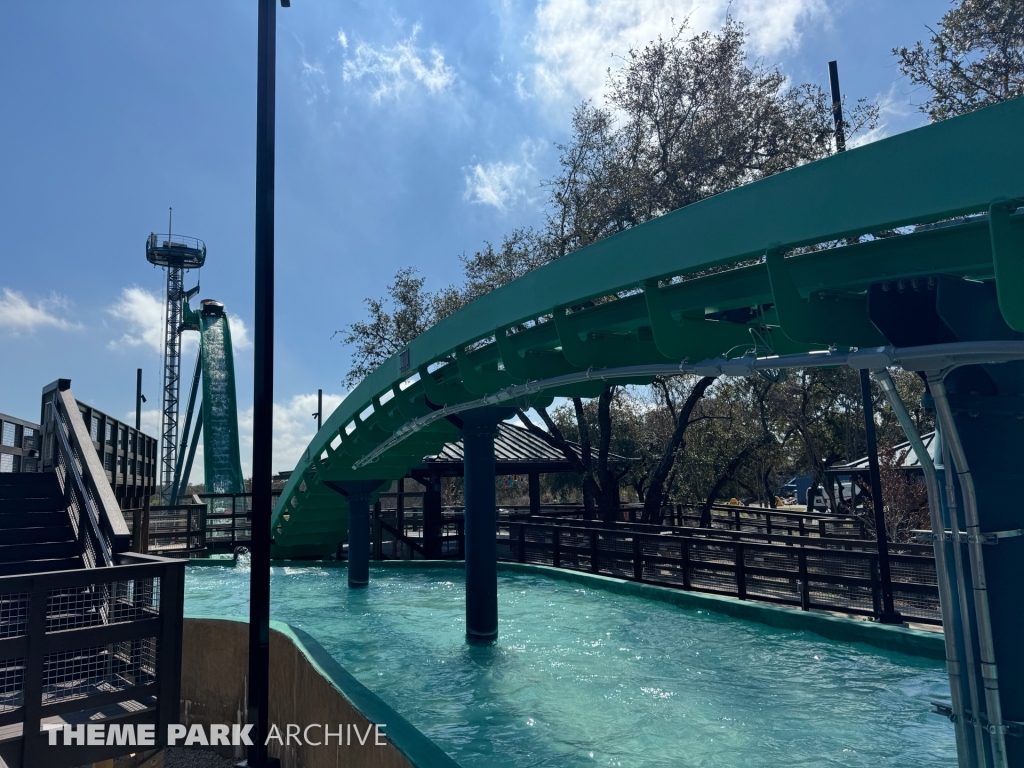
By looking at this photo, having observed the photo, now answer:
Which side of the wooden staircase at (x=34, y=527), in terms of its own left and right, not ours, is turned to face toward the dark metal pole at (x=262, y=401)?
front

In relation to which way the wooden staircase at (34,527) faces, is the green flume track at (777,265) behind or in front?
in front

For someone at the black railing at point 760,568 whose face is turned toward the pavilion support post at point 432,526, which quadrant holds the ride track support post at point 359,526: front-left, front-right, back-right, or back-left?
front-left

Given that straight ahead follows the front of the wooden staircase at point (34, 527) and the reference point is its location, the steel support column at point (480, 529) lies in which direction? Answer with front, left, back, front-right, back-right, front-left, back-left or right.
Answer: left

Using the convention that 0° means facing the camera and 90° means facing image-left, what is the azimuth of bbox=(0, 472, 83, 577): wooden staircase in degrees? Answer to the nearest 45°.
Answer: approximately 0°
